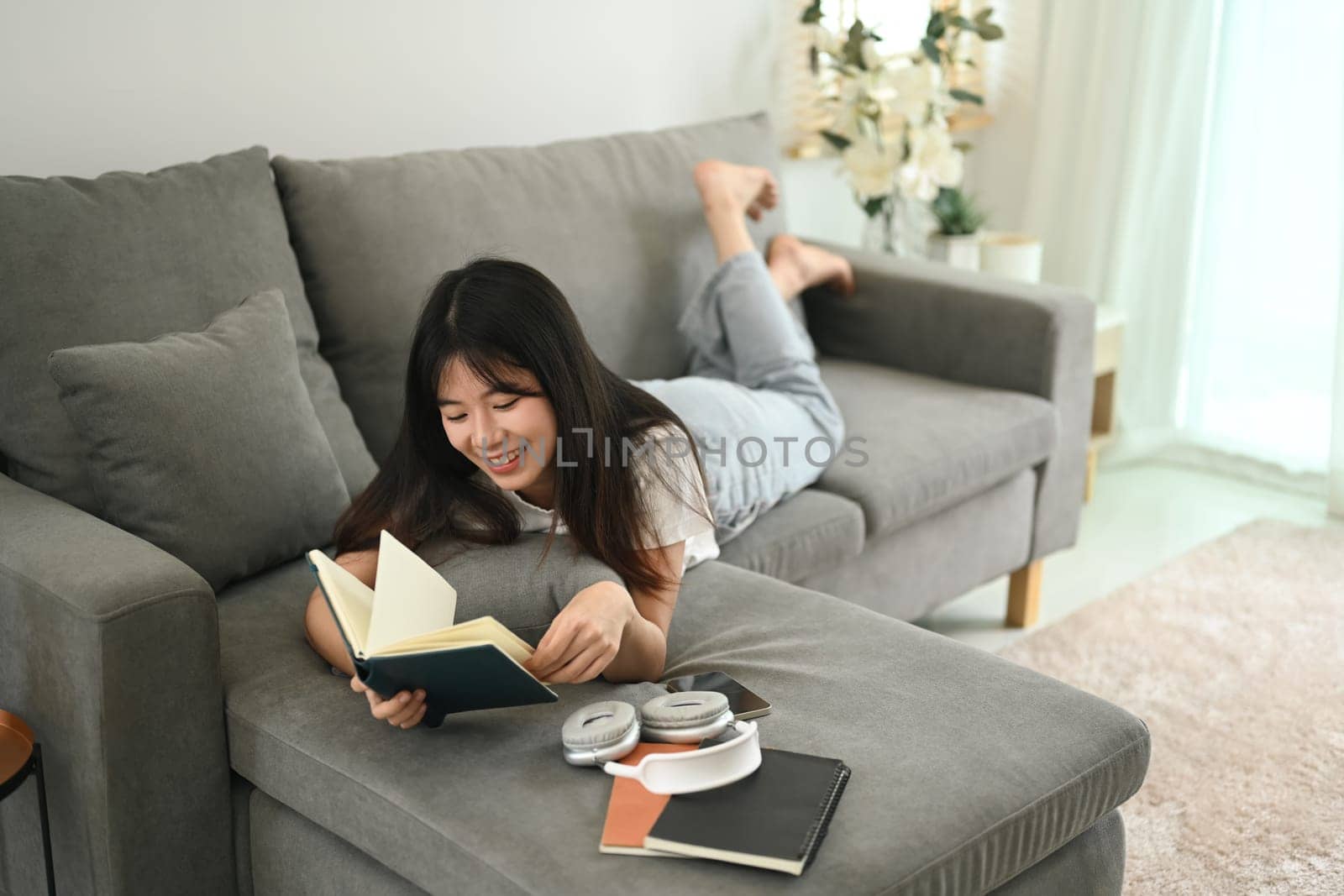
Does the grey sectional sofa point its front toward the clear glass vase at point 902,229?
no

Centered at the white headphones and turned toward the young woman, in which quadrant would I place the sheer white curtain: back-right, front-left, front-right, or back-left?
front-right

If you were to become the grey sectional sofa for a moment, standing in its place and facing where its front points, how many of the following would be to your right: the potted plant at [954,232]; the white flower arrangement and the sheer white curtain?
0

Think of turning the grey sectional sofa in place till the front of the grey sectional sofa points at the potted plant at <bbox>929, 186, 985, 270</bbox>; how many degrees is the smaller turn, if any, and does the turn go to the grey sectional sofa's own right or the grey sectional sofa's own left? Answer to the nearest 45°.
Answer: approximately 90° to the grey sectional sofa's own left

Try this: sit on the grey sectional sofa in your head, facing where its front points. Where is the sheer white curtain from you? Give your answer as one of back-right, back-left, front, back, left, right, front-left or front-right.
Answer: left

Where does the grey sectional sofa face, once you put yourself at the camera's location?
facing the viewer and to the right of the viewer

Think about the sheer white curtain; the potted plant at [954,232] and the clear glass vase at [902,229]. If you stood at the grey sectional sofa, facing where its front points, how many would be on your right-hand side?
0
